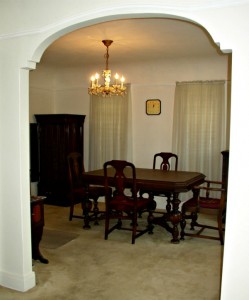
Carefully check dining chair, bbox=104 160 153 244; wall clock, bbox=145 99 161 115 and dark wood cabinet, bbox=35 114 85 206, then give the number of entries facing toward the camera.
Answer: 2

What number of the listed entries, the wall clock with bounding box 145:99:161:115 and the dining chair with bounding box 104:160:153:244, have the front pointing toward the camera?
1

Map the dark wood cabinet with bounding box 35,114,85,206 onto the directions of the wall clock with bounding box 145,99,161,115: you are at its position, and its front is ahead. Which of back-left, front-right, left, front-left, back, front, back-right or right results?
right

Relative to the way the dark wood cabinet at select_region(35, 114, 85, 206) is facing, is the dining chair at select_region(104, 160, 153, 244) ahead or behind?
ahead

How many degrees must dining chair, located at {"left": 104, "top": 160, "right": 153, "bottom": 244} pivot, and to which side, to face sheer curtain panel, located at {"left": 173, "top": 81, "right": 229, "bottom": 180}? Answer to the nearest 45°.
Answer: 0° — it already faces it

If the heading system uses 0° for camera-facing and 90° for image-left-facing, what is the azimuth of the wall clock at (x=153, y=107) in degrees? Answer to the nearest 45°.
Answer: approximately 0°

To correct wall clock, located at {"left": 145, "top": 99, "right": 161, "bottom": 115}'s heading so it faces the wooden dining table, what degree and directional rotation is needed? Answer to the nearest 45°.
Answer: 0° — it already faces it
